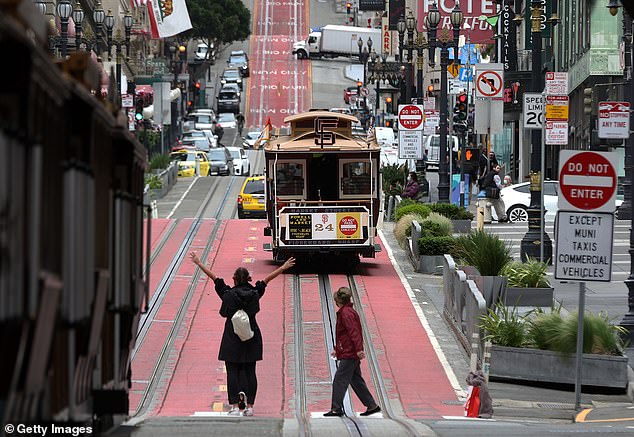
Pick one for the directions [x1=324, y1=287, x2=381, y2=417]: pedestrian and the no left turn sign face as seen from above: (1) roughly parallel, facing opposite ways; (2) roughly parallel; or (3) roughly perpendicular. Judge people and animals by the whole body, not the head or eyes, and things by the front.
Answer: roughly perpendicular

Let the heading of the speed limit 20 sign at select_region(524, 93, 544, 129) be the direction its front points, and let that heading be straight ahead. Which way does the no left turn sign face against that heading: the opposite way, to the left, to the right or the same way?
the same way

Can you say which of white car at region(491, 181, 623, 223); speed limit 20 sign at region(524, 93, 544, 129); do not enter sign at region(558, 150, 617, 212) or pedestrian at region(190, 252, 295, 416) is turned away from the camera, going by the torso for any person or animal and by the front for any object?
the pedestrian

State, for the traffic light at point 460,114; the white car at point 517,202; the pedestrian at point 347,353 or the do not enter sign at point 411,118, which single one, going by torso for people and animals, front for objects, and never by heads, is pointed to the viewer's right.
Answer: the white car

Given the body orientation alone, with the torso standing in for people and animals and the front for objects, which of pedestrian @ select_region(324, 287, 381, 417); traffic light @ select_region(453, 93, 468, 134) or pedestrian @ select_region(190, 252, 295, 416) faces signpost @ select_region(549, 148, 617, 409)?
the traffic light

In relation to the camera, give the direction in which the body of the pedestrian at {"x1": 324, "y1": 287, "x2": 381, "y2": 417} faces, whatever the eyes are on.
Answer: to the viewer's left

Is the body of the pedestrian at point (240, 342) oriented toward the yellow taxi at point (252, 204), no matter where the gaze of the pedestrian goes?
yes

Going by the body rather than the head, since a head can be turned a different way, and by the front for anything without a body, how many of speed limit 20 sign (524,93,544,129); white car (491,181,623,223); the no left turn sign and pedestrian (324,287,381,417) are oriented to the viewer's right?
1

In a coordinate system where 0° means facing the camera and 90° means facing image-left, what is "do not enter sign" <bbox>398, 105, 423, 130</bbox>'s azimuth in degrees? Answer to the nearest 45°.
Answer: approximately 0°

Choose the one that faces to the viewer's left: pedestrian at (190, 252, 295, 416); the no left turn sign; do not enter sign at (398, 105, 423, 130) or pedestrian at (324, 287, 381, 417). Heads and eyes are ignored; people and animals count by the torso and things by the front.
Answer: pedestrian at (324, 287, 381, 417)

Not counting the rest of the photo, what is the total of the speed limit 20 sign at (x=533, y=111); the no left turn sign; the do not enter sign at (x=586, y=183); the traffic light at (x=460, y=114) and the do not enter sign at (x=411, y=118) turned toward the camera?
5

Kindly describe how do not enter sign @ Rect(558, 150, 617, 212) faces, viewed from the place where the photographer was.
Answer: facing the viewer

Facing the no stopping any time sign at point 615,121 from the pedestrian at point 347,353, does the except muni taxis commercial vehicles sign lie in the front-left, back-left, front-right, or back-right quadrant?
front-right

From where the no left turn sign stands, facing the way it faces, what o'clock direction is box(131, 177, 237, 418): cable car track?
The cable car track is roughly at 1 o'clock from the no left turn sign.

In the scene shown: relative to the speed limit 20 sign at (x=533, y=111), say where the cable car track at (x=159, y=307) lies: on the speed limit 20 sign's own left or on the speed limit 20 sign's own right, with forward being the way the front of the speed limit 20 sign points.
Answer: on the speed limit 20 sign's own right

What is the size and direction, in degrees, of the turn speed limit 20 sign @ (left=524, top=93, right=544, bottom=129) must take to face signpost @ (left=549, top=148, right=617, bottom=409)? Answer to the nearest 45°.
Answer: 0° — it already faces it

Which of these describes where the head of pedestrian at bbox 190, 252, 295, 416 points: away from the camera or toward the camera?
away from the camera

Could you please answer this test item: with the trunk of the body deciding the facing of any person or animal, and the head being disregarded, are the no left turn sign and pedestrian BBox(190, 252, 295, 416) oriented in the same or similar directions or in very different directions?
very different directions
